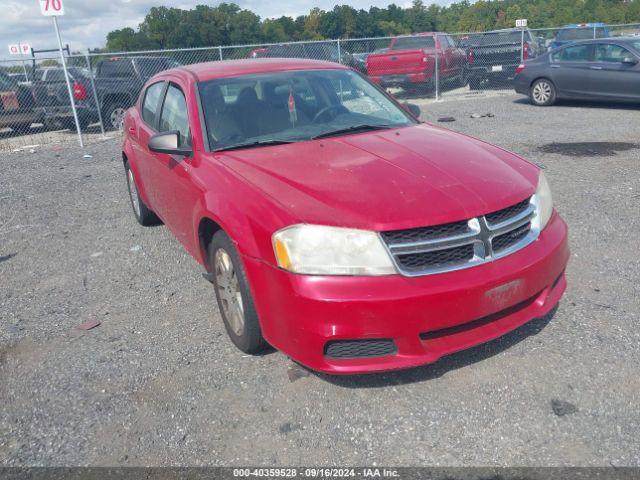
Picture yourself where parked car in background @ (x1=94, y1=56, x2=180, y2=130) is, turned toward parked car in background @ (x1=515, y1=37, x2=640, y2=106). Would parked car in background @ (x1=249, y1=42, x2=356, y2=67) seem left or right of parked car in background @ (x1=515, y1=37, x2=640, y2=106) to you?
left

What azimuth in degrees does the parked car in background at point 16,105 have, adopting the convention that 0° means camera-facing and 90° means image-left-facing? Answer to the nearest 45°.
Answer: approximately 180°

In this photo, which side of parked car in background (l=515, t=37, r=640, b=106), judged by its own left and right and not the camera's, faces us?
right

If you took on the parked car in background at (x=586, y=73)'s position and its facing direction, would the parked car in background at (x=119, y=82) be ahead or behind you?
behind

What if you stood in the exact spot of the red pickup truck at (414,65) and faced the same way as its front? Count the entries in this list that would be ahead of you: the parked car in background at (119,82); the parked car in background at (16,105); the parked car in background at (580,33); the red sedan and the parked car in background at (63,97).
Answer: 1

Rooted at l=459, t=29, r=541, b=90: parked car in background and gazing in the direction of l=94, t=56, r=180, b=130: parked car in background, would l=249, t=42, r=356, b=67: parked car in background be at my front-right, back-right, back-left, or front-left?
front-right

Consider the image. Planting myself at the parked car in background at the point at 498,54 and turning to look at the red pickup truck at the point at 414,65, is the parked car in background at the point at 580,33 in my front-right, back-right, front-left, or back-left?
back-right

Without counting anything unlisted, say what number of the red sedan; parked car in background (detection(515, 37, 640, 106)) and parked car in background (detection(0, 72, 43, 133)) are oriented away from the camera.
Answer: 1

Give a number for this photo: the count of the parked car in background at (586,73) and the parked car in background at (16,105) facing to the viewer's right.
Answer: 1

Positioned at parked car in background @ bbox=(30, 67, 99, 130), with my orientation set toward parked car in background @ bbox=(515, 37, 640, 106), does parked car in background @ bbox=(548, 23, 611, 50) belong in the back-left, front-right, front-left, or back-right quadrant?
front-left

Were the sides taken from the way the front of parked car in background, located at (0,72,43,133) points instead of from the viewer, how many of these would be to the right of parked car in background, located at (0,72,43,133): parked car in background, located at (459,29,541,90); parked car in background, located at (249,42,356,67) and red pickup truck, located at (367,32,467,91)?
3

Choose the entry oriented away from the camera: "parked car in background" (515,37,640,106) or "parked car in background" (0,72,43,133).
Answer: "parked car in background" (0,72,43,133)

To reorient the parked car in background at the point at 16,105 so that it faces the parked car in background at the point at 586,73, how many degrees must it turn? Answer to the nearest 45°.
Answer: approximately 135° to its right

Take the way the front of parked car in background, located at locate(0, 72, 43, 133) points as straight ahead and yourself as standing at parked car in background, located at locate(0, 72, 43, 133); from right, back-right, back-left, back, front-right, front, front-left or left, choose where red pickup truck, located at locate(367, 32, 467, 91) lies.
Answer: right

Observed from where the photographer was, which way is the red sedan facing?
facing the viewer and to the right of the viewer

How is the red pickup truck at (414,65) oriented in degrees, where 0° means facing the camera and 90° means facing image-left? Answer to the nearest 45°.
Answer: approximately 225°
